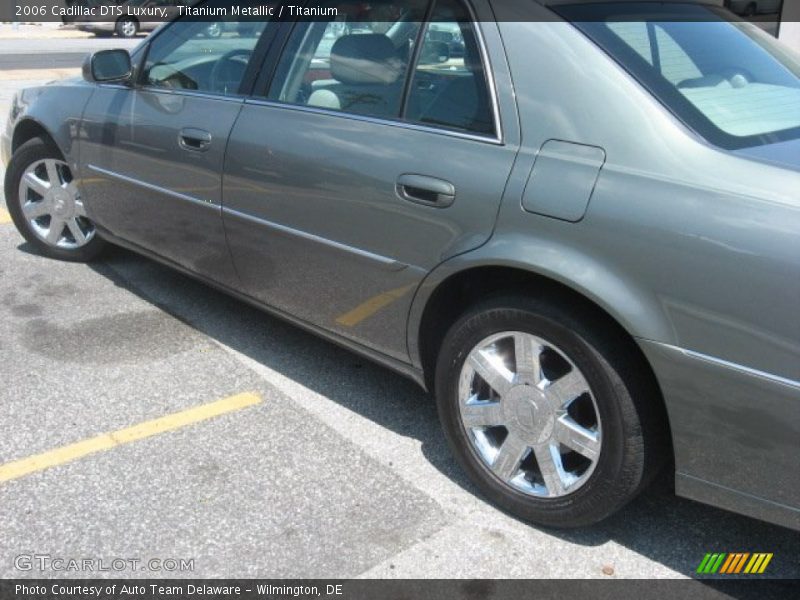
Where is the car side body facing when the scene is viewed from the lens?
facing away from the viewer and to the left of the viewer
